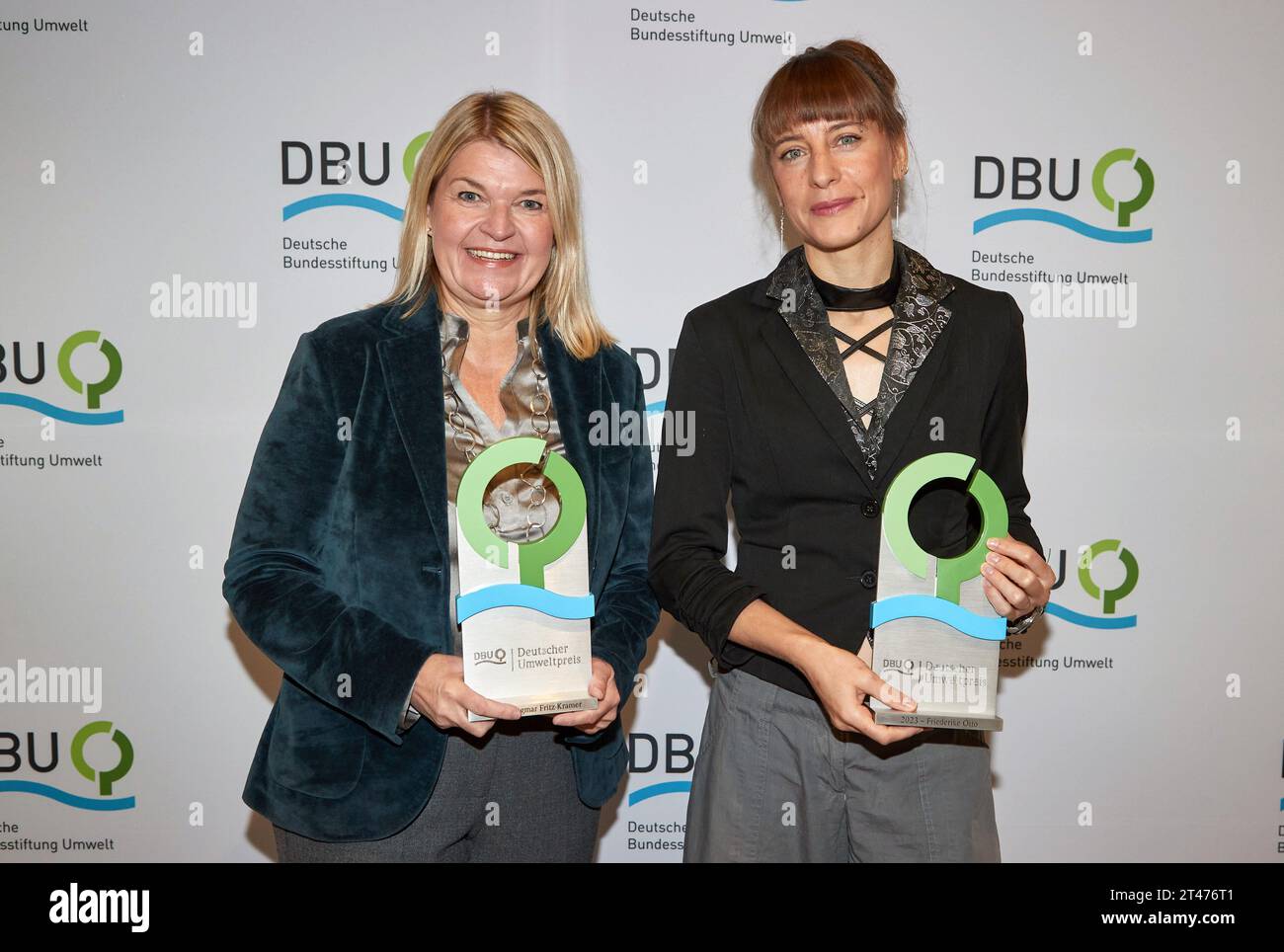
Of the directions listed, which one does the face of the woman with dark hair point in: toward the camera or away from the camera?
toward the camera

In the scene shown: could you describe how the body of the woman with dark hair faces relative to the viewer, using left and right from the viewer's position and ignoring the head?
facing the viewer

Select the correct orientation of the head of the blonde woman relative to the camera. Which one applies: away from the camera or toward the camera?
toward the camera
